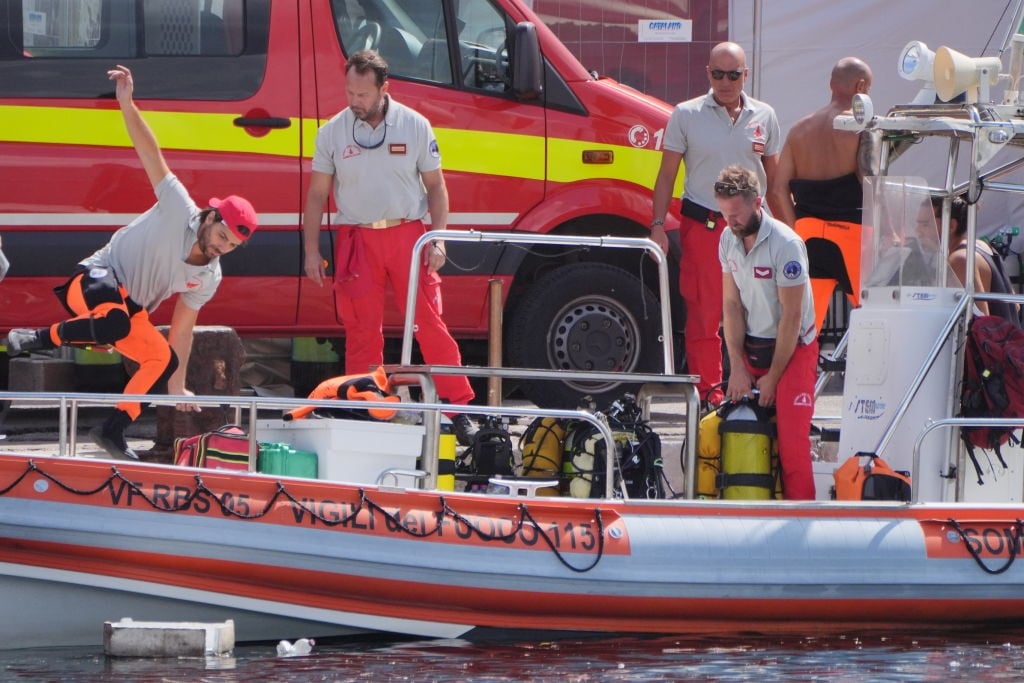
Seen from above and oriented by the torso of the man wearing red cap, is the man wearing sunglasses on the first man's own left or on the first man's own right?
on the first man's own left

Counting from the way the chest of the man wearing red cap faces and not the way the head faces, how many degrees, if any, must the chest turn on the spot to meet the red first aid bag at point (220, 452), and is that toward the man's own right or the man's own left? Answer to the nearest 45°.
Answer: approximately 45° to the man's own right

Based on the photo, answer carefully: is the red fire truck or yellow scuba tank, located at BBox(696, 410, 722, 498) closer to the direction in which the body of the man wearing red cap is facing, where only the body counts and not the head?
the yellow scuba tank

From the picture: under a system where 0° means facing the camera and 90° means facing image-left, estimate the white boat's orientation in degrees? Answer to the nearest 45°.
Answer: approximately 90°

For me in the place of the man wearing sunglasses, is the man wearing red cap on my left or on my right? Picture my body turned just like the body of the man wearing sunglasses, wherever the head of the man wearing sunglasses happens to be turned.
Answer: on my right

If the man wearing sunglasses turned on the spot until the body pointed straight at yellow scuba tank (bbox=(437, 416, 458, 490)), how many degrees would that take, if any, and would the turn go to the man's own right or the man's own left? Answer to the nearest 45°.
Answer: approximately 45° to the man's own right

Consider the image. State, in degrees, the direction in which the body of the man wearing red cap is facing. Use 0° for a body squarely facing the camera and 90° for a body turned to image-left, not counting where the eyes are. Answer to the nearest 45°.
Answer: approximately 315°

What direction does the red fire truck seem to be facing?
to the viewer's right

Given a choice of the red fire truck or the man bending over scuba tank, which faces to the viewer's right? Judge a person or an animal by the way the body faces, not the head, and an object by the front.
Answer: the red fire truck

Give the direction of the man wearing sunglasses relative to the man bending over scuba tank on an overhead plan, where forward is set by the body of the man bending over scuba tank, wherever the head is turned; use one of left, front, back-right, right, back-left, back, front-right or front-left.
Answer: back-right

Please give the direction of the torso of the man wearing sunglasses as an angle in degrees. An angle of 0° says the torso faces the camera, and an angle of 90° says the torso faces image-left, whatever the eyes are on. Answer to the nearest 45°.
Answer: approximately 0°
